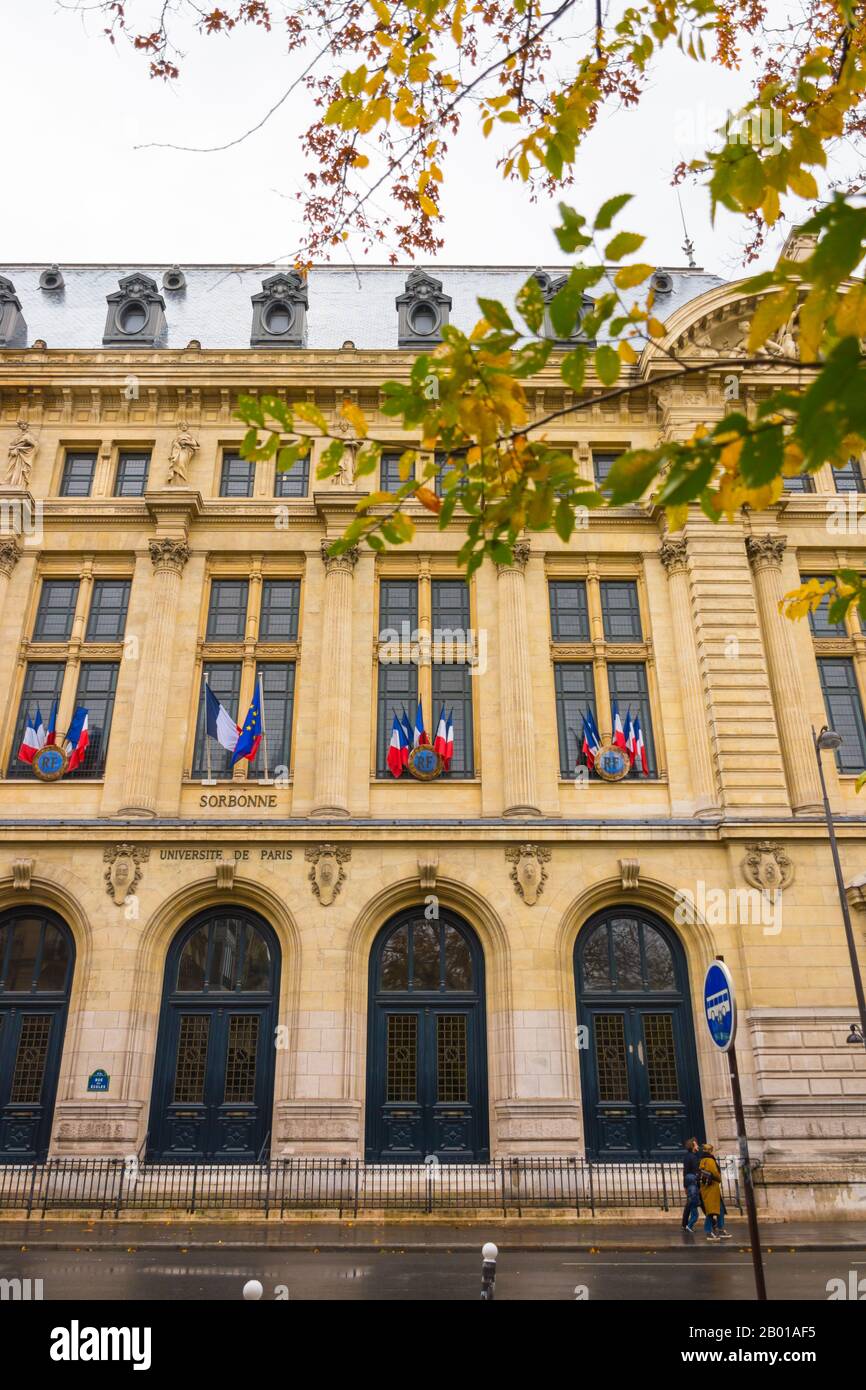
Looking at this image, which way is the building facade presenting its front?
toward the camera

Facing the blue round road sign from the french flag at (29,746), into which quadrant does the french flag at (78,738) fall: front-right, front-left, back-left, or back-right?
front-left

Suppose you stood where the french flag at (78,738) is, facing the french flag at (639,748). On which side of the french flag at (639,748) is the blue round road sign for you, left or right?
right
